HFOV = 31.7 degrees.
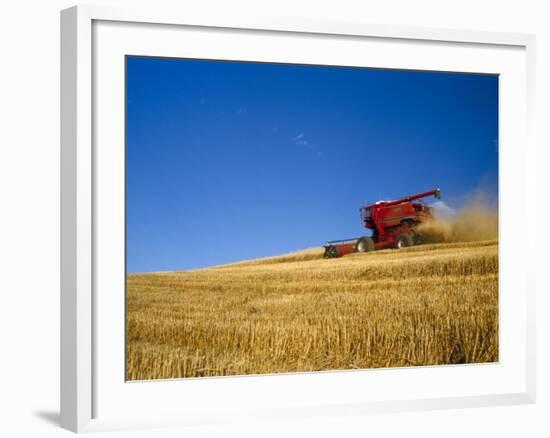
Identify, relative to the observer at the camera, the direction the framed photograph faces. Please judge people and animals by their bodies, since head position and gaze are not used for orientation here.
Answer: facing the viewer and to the right of the viewer
